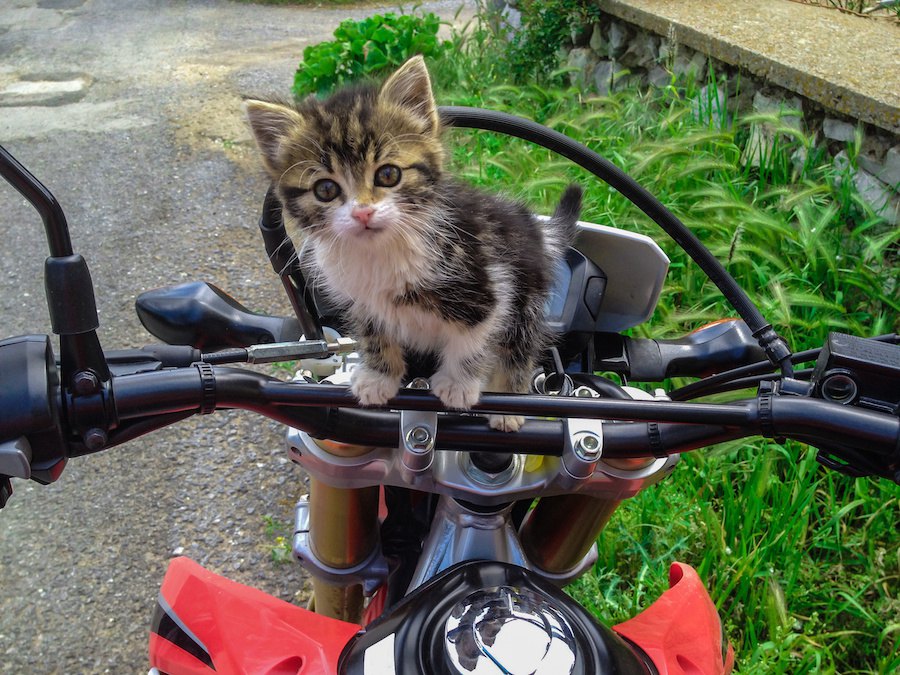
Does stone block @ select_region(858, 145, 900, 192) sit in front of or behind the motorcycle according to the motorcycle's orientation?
in front

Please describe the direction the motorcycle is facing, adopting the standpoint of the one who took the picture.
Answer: facing away from the viewer

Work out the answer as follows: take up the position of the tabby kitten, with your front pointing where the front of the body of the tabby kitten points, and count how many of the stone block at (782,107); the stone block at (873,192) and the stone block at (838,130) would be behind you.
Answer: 3

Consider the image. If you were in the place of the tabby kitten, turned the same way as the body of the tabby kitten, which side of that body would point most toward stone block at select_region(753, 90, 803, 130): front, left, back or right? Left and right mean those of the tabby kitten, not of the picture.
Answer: back

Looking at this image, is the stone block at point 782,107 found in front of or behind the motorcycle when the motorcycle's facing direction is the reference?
in front

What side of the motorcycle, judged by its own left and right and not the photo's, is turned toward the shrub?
front

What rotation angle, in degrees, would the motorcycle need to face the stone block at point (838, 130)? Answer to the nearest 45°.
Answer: approximately 45° to its right

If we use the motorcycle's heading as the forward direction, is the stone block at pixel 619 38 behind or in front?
in front

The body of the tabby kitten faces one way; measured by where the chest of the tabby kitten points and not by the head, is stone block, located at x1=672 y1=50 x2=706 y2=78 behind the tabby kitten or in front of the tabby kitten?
behind

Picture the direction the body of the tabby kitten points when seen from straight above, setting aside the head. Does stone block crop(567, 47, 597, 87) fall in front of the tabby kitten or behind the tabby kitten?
behind
